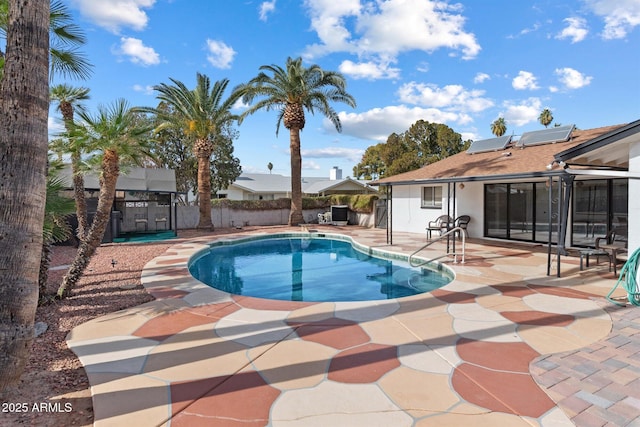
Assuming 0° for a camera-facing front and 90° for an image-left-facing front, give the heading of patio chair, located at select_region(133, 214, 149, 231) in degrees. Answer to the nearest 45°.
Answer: approximately 0°

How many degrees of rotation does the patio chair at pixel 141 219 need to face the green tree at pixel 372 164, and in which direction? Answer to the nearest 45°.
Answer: approximately 135° to its left
